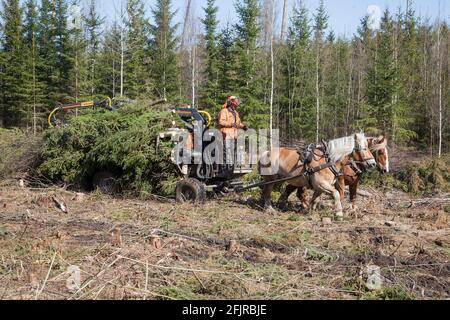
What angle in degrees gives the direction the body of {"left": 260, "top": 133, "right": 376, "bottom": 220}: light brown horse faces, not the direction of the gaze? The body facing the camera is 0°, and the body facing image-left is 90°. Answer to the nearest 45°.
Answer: approximately 270°

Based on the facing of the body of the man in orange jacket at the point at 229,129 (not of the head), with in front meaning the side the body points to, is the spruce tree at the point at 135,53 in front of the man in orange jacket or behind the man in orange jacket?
behind

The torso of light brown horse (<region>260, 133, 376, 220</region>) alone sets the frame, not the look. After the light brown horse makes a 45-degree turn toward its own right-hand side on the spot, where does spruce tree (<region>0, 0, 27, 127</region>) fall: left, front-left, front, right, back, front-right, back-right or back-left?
back

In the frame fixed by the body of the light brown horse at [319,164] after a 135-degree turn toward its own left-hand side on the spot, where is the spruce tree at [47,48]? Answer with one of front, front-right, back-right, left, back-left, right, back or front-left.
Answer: front

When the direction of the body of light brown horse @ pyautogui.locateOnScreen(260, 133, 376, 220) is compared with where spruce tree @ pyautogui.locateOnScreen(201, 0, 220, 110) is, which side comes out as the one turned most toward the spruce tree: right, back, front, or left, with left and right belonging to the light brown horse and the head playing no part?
left

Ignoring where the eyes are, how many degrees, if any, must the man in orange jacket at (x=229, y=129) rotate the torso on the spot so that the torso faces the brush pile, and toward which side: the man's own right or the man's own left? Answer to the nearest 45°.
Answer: approximately 180°

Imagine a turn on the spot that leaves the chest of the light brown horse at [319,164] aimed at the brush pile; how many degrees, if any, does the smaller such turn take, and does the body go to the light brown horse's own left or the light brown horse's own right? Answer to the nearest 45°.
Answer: approximately 180°

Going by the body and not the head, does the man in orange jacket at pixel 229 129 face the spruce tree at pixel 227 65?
no

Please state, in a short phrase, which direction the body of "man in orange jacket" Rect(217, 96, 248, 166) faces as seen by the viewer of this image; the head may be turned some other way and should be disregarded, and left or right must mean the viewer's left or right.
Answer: facing the viewer and to the right of the viewer

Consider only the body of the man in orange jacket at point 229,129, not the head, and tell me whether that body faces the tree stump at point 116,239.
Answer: no

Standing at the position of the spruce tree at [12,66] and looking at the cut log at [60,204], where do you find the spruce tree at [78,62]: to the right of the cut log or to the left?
left

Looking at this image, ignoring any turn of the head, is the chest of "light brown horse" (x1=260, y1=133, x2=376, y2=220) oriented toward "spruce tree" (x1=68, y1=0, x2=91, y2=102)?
no

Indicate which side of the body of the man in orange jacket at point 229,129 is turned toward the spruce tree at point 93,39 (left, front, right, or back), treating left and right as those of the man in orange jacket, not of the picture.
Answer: back

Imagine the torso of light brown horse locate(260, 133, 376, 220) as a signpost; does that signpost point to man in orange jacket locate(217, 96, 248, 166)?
no

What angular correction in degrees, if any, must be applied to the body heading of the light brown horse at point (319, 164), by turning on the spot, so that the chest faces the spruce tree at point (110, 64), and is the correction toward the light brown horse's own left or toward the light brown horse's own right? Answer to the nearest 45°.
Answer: approximately 135° to the light brown horse's own left

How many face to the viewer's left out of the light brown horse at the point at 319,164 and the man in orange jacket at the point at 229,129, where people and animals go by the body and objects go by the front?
0
